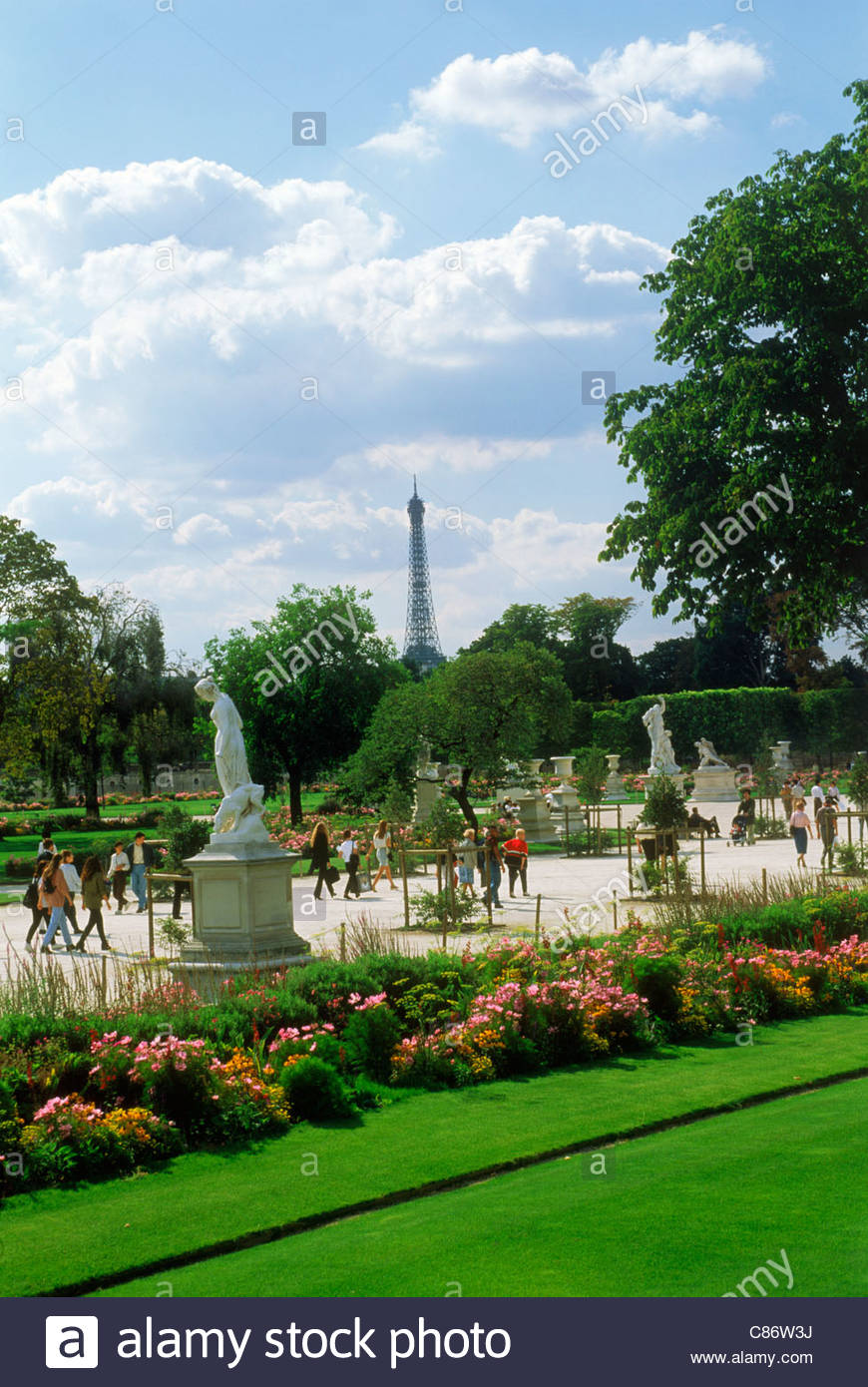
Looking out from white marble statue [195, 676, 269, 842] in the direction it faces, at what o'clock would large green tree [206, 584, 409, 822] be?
The large green tree is roughly at 3 o'clock from the white marble statue.

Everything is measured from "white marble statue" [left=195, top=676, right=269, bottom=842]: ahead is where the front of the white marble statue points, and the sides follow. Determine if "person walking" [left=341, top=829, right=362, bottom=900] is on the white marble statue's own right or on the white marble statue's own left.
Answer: on the white marble statue's own right

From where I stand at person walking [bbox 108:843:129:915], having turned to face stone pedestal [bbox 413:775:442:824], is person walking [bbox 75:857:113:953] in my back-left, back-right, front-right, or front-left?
back-right

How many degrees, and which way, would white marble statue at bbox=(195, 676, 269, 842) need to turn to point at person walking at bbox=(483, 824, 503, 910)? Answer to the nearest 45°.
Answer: approximately 135° to its right

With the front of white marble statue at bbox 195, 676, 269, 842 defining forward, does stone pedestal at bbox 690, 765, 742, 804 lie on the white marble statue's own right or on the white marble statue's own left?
on the white marble statue's own right

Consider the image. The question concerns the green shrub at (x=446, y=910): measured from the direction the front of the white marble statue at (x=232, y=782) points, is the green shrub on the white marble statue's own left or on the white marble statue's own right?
on the white marble statue's own right

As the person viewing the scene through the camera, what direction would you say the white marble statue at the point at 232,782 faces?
facing to the left of the viewer

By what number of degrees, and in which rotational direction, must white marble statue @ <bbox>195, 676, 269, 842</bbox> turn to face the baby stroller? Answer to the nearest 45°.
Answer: approximately 135° to its right

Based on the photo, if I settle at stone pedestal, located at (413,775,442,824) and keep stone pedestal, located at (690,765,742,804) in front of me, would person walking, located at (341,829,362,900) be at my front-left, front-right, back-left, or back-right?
back-right
